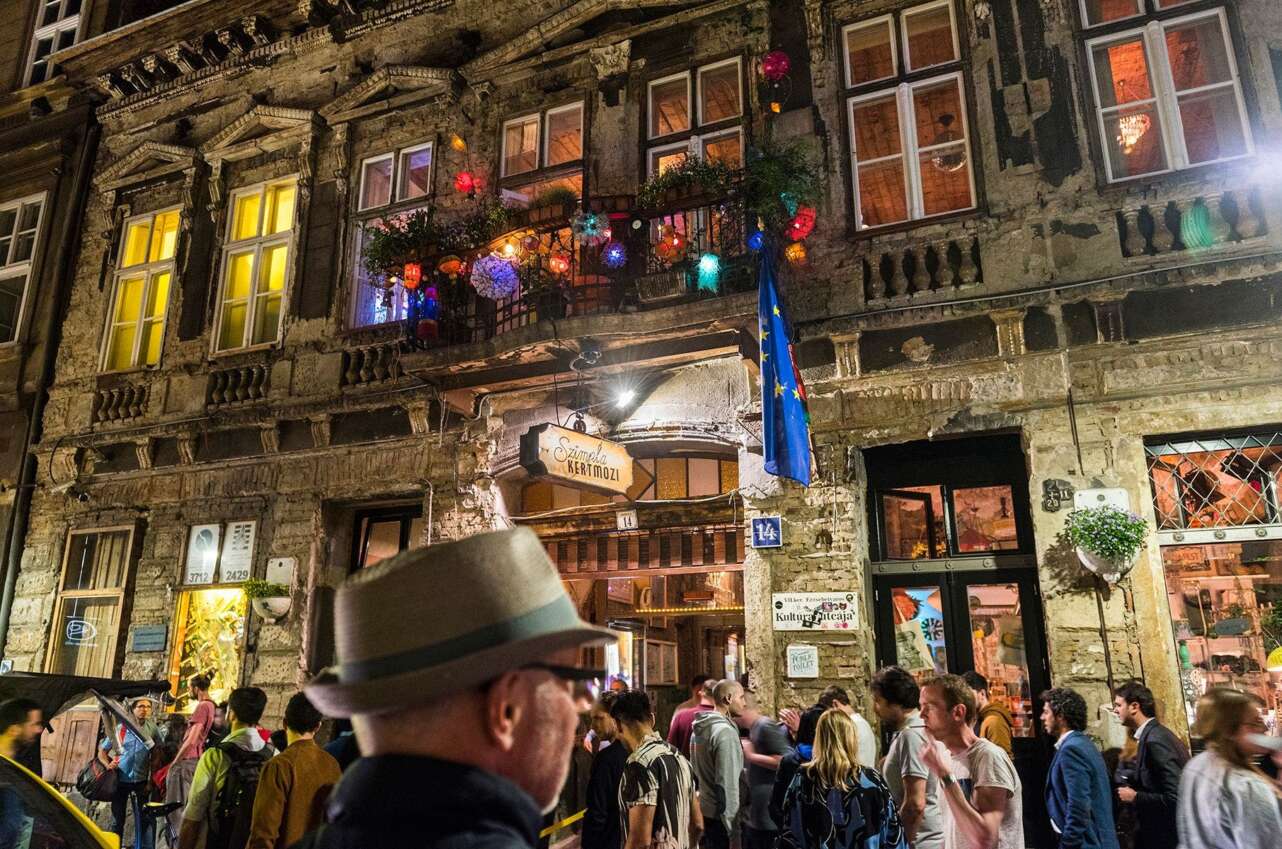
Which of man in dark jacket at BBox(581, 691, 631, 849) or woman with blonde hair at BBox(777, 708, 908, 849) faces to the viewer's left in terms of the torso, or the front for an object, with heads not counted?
the man in dark jacket

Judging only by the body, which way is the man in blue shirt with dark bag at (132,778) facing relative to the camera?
toward the camera

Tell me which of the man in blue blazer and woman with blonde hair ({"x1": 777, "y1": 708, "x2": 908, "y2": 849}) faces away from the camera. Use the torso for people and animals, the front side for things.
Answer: the woman with blonde hair

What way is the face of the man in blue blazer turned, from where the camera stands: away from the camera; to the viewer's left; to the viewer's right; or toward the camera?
to the viewer's left

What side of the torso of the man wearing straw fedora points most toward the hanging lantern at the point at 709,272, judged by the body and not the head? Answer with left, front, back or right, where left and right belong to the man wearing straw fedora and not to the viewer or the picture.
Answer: front

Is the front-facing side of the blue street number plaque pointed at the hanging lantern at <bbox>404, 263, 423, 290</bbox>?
no

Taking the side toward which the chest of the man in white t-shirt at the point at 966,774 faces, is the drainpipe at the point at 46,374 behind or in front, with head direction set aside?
in front

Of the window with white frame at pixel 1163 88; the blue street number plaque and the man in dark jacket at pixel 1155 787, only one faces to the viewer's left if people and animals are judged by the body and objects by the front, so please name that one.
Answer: the man in dark jacket

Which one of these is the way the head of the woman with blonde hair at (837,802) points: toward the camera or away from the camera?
away from the camera

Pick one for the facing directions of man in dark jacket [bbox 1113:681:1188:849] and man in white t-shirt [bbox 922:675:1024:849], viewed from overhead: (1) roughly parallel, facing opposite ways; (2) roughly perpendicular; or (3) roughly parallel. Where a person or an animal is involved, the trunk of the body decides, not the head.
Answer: roughly parallel

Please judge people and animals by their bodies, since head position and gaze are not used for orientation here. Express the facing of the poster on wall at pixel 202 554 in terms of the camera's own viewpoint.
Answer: facing the viewer

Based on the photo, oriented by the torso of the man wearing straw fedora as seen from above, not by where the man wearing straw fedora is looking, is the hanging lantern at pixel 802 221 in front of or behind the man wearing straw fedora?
in front

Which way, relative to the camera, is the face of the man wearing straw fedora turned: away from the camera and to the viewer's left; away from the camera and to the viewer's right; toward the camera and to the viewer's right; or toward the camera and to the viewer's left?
away from the camera and to the viewer's right

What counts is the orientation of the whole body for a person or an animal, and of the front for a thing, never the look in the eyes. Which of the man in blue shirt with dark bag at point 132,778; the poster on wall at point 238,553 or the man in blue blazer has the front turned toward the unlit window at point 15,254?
the man in blue blazer

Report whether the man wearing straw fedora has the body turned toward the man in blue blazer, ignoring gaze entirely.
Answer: yes

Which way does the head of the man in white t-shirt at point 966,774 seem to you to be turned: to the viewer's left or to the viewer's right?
to the viewer's left

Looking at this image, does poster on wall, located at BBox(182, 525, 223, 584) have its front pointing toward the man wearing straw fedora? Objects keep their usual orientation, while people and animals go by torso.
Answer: yes
